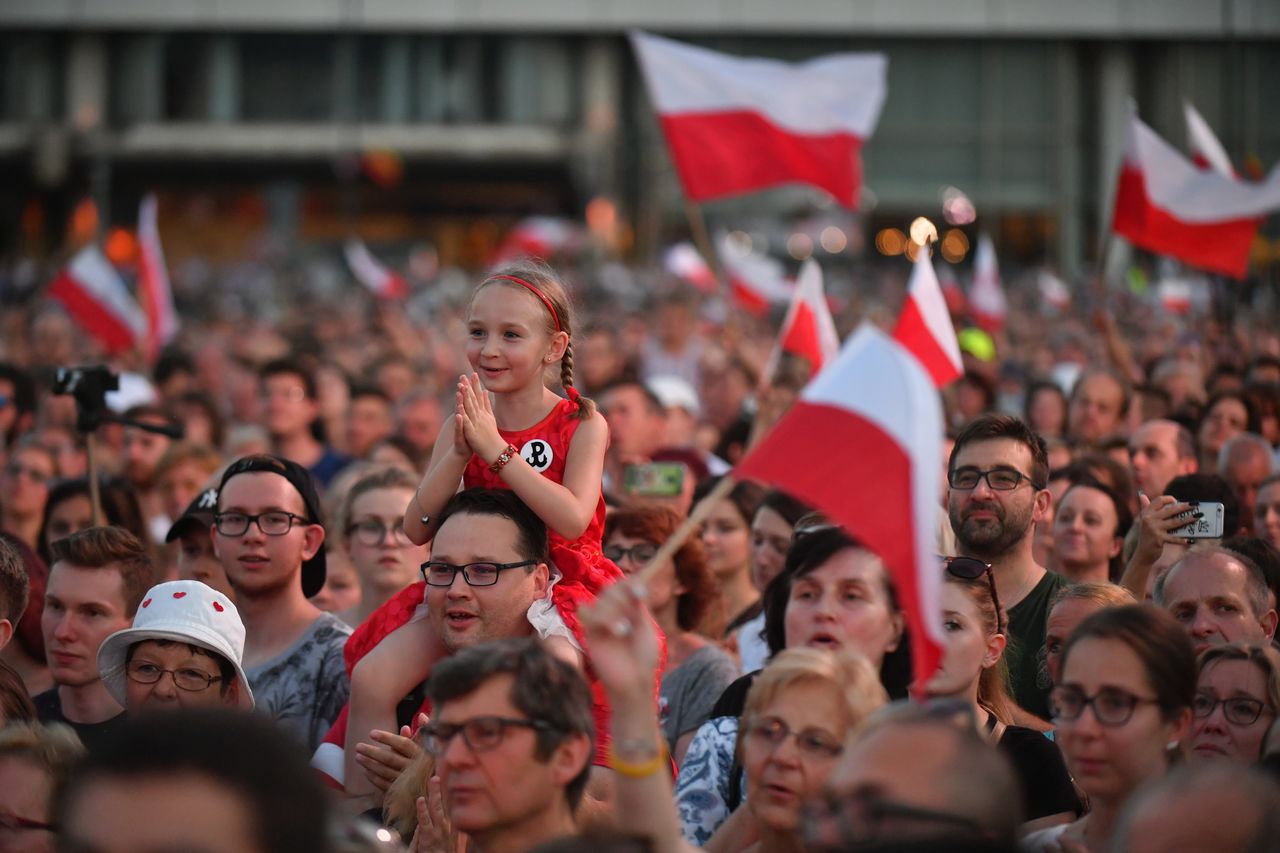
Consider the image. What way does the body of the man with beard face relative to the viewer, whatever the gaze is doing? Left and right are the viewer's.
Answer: facing the viewer and to the left of the viewer

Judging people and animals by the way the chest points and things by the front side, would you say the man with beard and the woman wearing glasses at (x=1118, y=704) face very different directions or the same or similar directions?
same or similar directions

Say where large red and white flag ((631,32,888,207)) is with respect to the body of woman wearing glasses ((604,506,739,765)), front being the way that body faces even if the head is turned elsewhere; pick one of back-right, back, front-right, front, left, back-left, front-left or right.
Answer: back-right

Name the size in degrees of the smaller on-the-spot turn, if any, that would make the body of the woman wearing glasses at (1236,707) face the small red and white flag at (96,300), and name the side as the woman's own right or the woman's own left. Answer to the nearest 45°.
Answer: approximately 90° to the woman's own right

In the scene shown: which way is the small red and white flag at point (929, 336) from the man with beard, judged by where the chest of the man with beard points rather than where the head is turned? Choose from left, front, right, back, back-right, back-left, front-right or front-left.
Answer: back-right

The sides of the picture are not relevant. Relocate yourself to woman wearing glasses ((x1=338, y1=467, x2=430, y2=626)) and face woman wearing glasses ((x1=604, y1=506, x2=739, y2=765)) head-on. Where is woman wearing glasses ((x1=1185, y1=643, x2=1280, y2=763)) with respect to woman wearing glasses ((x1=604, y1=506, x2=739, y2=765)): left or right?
right

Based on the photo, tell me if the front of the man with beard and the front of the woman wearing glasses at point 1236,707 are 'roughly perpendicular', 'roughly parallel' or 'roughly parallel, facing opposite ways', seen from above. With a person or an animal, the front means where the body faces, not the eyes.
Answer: roughly parallel

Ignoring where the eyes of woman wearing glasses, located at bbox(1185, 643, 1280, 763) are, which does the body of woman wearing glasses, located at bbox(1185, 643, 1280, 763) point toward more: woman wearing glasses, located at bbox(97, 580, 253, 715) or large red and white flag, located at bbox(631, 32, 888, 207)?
the woman wearing glasses

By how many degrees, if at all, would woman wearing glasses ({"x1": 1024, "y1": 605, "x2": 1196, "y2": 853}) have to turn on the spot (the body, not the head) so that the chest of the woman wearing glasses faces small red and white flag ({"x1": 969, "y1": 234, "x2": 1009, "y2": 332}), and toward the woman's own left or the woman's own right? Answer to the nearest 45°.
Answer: approximately 135° to the woman's own right

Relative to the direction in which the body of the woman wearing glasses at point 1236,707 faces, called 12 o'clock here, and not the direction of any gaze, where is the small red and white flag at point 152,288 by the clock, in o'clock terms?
The small red and white flag is roughly at 3 o'clock from the woman wearing glasses.

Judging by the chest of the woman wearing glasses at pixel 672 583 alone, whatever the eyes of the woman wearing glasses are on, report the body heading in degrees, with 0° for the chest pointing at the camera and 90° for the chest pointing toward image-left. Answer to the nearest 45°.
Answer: approximately 45°

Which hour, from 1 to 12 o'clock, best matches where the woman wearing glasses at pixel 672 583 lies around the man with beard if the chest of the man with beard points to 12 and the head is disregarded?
The woman wearing glasses is roughly at 2 o'clock from the man with beard.
